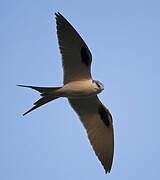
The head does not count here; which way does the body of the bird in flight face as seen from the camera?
to the viewer's right
